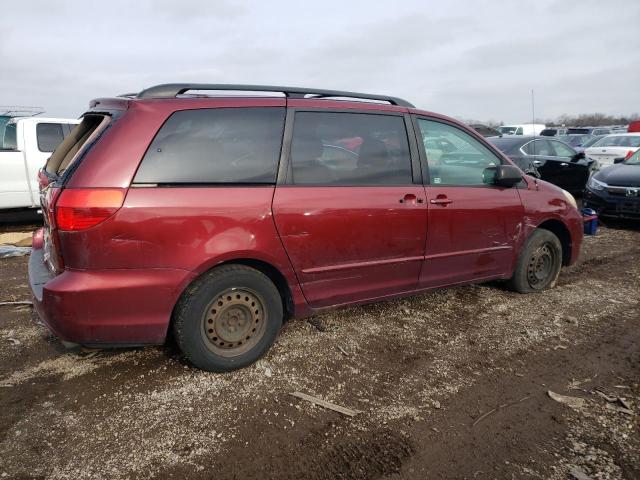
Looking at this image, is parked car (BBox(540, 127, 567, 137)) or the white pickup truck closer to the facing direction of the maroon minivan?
the parked car

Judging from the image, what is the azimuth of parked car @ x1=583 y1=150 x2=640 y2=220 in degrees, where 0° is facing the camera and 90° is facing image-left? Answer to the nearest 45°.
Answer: approximately 45°

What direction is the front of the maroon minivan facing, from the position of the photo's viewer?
facing away from the viewer and to the right of the viewer

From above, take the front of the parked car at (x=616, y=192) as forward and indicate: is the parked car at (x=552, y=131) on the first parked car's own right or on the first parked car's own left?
on the first parked car's own right

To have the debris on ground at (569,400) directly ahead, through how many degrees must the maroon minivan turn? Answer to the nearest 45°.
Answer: approximately 45° to its right
